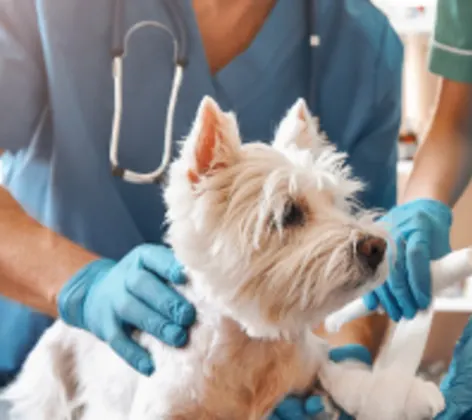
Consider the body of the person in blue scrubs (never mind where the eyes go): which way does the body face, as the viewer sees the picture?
toward the camera

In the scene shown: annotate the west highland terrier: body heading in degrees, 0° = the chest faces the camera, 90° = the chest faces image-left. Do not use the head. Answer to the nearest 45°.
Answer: approximately 270°
